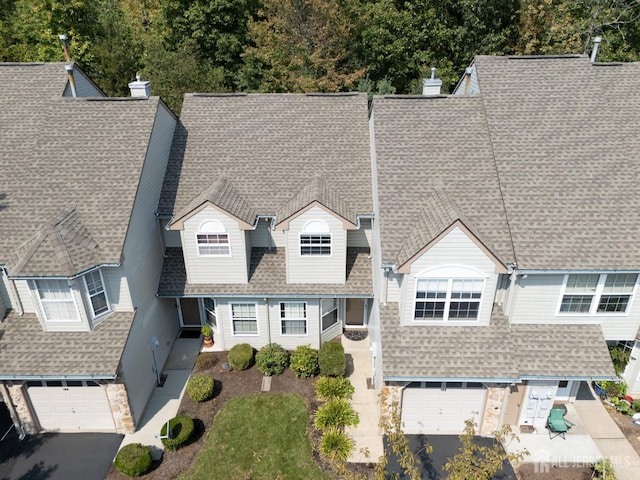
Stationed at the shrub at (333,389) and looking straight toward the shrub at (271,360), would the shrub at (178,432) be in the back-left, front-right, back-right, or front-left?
front-left

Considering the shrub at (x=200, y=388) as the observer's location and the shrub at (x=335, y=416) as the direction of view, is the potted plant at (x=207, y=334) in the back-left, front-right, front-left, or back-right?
back-left

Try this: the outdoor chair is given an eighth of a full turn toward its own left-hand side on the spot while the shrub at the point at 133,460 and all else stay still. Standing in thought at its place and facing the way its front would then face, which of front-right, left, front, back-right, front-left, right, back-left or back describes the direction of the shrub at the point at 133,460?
back-right

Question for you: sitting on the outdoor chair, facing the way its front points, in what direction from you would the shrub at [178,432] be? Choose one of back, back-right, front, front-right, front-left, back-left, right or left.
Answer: right

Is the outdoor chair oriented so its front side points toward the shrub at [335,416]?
no

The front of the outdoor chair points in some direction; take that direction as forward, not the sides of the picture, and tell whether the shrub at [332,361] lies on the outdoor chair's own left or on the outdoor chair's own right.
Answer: on the outdoor chair's own right

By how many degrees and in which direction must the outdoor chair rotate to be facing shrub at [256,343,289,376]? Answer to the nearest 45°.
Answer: approximately 135° to its right

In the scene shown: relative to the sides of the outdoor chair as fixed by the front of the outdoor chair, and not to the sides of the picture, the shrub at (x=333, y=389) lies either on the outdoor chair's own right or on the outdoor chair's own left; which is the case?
on the outdoor chair's own right

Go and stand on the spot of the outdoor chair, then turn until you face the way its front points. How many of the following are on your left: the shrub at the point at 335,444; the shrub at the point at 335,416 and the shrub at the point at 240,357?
0

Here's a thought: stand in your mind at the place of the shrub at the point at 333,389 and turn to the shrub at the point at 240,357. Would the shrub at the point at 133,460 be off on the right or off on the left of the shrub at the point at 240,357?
left

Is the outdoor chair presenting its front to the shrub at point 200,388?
no

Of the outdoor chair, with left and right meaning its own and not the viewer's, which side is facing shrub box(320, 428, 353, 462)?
right

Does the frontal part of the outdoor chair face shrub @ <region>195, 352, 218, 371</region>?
no

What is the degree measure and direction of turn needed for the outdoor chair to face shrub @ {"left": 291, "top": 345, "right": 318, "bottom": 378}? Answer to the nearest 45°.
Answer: approximately 135° to its right
